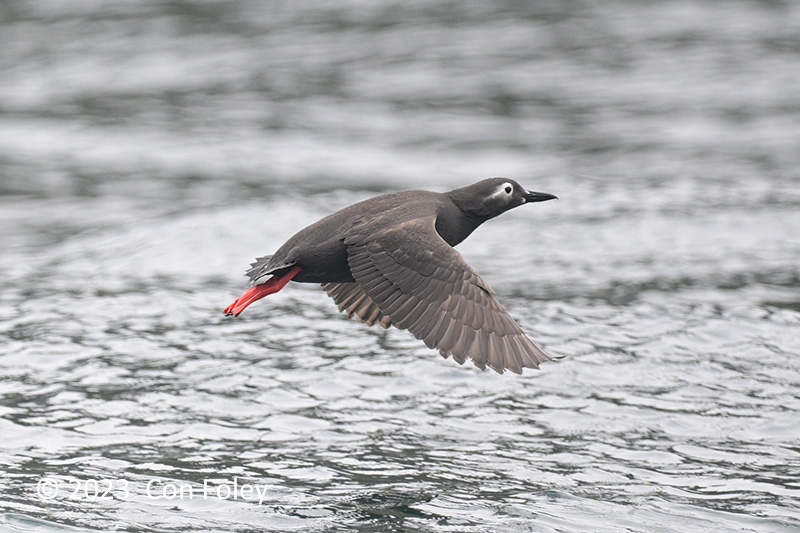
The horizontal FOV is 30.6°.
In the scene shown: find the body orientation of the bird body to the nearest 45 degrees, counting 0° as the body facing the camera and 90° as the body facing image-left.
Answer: approximately 270°
